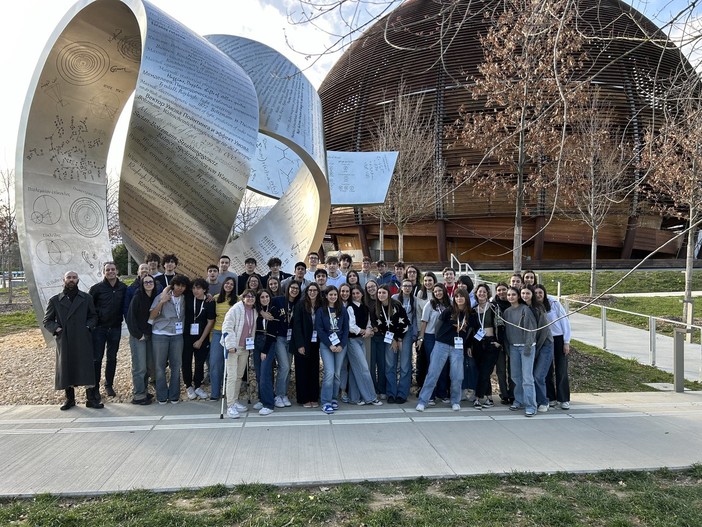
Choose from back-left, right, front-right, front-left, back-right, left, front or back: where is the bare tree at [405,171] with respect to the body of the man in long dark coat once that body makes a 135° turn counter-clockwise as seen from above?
front

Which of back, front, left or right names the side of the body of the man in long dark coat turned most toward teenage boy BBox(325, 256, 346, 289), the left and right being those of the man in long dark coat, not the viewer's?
left

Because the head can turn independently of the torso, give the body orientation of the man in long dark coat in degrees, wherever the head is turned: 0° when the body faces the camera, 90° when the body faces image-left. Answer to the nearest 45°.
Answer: approximately 0°
